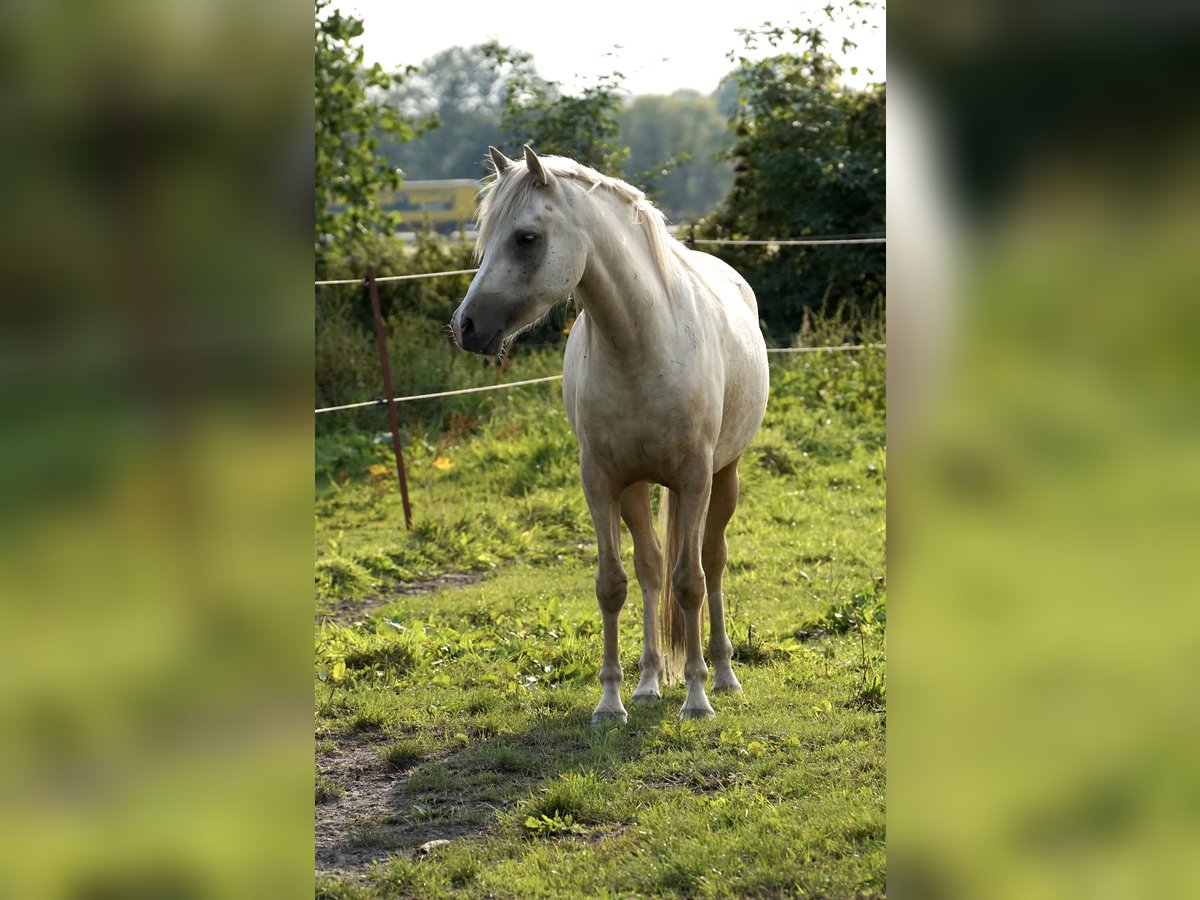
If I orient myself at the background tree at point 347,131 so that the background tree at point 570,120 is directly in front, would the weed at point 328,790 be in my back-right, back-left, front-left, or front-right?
back-right

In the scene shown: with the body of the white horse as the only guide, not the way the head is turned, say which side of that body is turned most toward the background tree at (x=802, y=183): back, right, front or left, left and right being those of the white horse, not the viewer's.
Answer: back

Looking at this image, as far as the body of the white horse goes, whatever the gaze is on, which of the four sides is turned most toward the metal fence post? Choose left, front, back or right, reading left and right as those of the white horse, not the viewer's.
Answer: back

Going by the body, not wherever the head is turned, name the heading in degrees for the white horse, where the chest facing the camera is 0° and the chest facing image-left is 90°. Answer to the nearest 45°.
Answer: approximately 0°

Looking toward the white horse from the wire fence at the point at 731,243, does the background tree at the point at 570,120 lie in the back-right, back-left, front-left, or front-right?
back-right

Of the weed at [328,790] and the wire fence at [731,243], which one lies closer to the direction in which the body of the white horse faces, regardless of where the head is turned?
the weed

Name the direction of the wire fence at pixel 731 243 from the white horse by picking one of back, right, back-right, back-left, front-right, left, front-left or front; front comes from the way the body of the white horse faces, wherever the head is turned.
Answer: back

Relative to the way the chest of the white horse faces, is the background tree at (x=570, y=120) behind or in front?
behind
